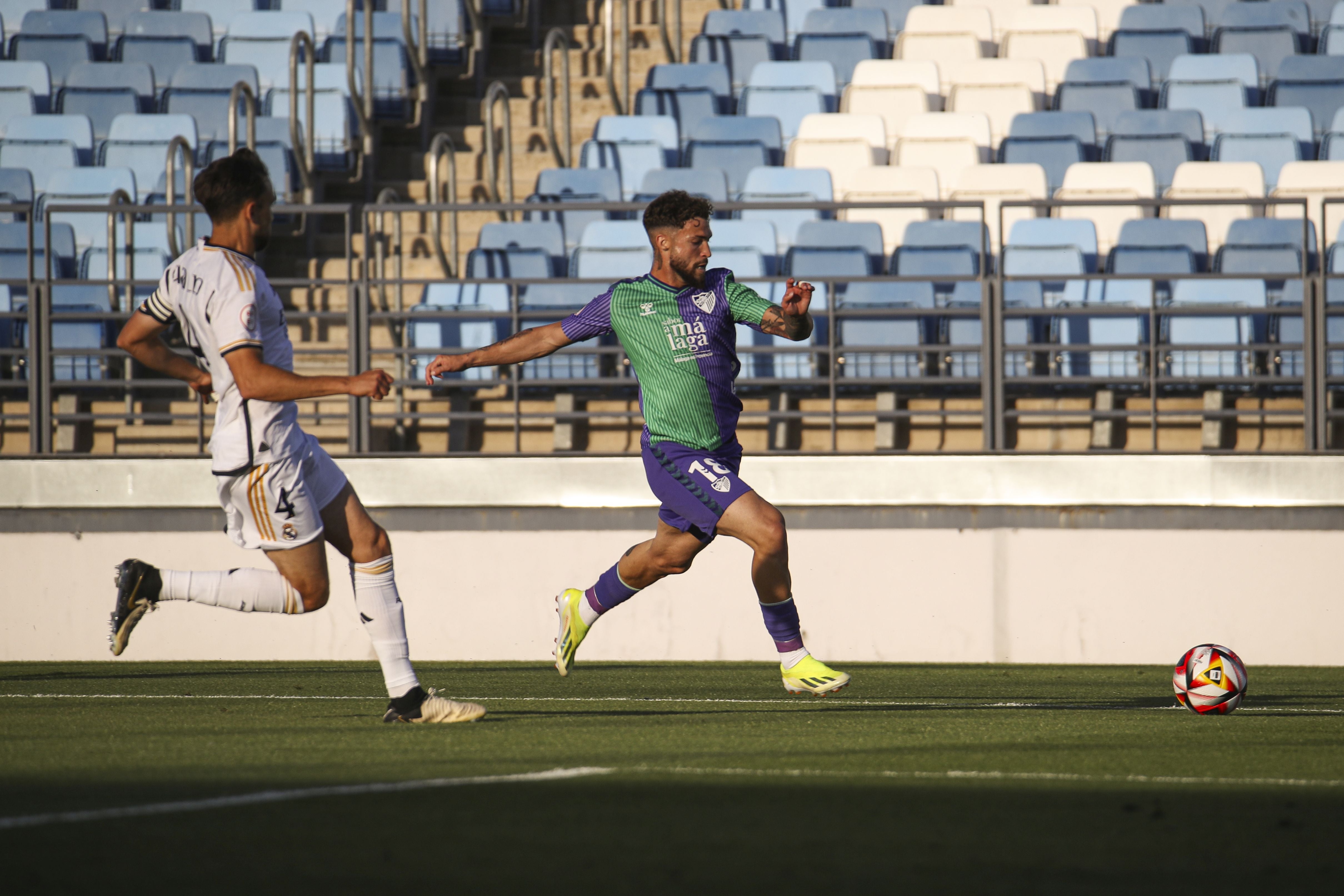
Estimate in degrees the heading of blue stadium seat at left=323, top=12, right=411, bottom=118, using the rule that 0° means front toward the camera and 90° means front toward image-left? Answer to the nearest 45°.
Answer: approximately 0°

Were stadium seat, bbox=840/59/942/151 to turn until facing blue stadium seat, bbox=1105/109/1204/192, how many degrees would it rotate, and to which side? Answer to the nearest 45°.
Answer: approximately 90° to its left

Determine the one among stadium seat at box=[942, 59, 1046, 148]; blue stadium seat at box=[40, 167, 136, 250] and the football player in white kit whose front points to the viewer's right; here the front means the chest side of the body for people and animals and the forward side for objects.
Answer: the football player in white kit

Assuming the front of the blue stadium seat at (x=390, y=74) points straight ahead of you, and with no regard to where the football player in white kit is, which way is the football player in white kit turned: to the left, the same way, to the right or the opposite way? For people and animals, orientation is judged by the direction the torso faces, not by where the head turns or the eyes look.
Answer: to the left

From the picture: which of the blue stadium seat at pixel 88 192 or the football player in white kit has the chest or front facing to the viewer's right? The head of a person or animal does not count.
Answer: the football player in white kit

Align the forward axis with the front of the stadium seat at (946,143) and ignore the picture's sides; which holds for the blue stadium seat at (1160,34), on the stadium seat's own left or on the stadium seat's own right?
on the stadium seat's own left

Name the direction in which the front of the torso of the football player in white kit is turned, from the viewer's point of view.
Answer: to the viewer's right

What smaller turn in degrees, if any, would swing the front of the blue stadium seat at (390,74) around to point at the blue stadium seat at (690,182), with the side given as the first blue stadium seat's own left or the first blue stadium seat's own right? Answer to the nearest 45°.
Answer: approximately 45° to the first blue stadium seat's own left

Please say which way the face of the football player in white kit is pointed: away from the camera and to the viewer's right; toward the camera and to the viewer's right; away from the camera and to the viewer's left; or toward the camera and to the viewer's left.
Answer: away from the camera and to the viewer's right
